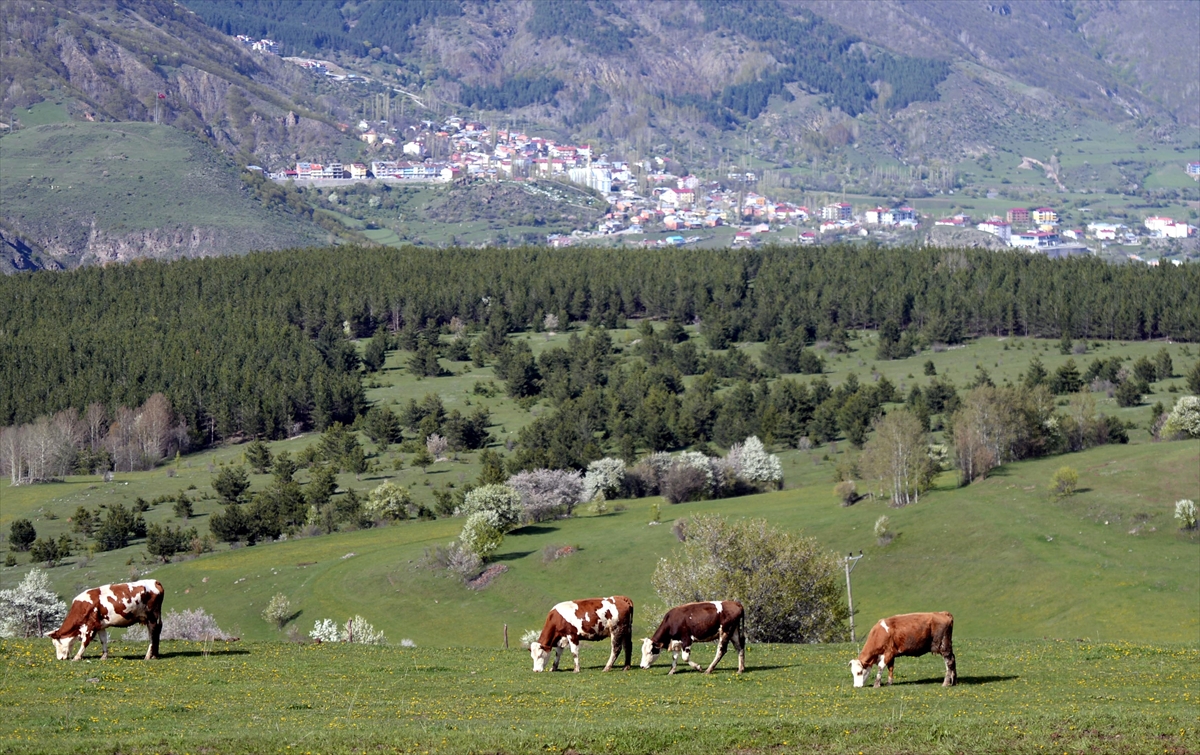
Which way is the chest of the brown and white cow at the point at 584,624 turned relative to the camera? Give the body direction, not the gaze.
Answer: to the viewer's left

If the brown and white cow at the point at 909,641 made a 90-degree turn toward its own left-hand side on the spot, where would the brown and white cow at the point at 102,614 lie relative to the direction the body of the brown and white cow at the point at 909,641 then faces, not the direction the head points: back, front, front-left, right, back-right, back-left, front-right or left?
right

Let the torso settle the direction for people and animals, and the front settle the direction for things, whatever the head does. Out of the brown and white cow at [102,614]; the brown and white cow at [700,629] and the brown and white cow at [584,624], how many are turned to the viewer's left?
3

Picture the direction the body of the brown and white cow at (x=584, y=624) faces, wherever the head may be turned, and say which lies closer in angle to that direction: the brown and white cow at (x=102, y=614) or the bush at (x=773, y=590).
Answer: the brown and white cow

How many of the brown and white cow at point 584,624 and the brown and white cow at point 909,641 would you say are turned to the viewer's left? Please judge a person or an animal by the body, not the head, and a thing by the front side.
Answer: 2

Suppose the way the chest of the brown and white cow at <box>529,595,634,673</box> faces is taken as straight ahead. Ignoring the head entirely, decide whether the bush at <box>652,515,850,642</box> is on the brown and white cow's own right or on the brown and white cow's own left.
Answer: on the brown and white cow's own right

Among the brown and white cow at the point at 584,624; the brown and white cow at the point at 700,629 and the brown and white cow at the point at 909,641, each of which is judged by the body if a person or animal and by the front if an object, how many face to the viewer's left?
3

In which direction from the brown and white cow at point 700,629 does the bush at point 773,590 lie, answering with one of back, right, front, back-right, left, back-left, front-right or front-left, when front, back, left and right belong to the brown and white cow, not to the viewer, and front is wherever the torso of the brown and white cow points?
right

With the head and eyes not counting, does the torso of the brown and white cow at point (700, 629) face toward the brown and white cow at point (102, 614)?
yes

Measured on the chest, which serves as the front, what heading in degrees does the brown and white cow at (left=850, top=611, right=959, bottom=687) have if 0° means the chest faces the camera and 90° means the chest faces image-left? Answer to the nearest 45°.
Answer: approximately 90°

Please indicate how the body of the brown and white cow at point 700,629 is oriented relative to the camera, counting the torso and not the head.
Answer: to the viewer's left

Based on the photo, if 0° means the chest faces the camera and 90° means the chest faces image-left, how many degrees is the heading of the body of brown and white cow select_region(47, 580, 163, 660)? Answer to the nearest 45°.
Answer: approximately 90°

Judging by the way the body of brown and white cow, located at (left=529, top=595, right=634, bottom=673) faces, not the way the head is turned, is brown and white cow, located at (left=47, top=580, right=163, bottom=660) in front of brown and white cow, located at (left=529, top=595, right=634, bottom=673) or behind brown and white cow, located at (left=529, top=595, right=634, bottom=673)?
in front

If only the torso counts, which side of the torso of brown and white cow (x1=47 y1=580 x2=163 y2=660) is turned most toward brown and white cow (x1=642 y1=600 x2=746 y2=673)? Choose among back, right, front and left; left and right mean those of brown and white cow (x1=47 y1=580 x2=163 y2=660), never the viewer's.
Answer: back
